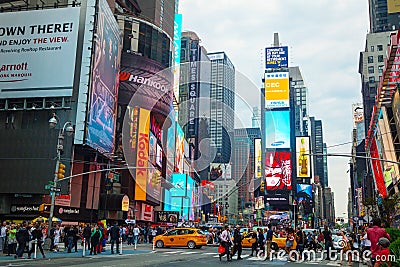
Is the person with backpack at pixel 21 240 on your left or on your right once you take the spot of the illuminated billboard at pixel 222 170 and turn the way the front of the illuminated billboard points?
on your right

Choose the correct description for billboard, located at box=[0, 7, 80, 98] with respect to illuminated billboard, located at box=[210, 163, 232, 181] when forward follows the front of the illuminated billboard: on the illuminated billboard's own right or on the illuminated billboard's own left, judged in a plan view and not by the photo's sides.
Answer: on the illuminated billboard's own right

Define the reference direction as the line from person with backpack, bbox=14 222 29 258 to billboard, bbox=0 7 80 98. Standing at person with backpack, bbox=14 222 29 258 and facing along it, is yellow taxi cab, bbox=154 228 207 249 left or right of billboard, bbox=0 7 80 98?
right

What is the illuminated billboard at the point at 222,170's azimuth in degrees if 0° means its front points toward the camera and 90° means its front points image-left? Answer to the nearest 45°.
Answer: approximately 0°
